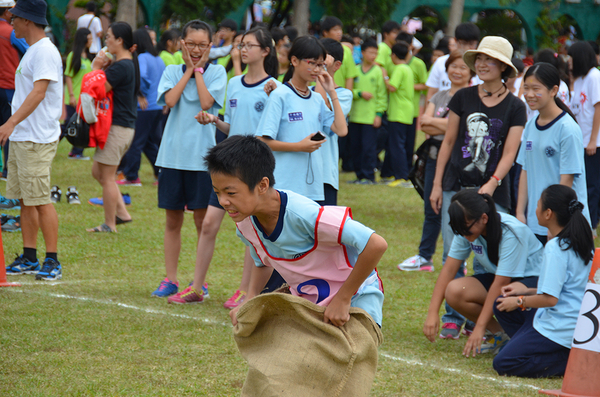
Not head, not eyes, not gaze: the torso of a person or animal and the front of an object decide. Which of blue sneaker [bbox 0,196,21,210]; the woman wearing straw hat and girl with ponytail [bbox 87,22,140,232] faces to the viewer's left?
the girl with ponytail

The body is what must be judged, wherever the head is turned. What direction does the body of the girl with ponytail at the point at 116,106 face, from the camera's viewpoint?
to the viewer's left

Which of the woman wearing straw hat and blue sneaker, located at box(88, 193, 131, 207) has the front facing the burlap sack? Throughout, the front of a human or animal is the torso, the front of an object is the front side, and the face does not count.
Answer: the woman wearing straw hat

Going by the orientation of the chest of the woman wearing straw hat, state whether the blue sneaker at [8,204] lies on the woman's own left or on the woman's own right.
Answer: on the woman's own right

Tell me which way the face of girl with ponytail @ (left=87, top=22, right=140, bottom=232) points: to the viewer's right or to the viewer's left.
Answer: to the viewer's left

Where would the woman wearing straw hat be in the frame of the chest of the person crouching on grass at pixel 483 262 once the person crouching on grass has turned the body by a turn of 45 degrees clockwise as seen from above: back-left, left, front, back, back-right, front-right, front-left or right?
right

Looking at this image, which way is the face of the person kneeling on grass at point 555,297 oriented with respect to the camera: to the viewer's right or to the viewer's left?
to the viewer's left

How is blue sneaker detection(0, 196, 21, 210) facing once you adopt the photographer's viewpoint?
facing to the right of the viewer

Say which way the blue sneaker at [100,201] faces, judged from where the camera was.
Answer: facing to the left of the viewer
